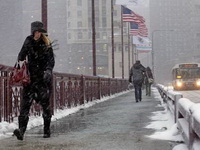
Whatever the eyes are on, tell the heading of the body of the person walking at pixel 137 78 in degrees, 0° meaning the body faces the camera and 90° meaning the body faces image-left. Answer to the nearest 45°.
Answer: approximately 180°

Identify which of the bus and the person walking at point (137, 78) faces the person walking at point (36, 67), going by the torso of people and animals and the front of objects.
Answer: the bus

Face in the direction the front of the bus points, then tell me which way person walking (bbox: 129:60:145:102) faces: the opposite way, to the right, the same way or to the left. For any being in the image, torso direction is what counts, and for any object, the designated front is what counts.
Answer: the opposite way

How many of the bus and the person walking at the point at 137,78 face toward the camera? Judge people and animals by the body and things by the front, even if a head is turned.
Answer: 1

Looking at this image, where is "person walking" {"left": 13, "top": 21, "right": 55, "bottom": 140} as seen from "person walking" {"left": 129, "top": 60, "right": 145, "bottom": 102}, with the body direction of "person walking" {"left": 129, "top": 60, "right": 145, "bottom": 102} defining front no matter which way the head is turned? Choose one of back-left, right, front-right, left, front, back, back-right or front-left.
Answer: back

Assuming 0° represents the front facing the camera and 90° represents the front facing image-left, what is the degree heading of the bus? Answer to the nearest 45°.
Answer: approximately 0°

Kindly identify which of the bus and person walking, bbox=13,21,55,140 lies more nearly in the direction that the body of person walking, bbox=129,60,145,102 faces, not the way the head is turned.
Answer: the bus

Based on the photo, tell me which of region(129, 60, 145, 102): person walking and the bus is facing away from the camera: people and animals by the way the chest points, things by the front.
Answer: the person walking

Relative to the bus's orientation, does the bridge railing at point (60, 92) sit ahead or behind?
ahead

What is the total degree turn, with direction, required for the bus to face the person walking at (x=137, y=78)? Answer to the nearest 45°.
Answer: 0° — it already faces them
